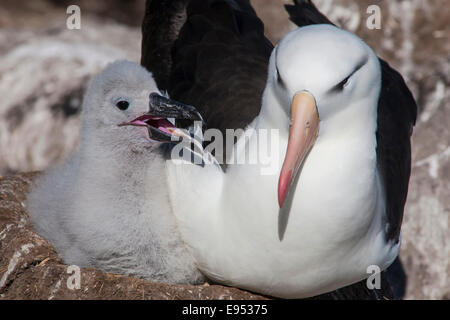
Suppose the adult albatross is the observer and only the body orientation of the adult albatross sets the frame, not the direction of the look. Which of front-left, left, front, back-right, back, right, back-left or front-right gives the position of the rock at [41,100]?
back-right

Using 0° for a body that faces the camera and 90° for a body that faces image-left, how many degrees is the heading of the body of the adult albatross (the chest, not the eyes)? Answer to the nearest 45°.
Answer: approximately 0°
